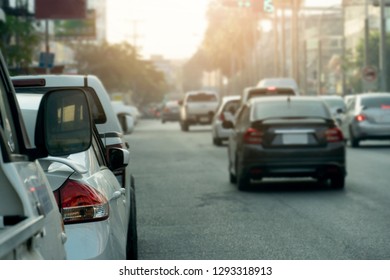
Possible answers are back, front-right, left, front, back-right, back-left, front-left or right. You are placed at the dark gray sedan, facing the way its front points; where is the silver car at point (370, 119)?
front

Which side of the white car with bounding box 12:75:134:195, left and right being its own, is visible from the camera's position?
back

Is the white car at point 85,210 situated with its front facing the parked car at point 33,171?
no

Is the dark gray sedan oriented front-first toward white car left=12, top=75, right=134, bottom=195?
no

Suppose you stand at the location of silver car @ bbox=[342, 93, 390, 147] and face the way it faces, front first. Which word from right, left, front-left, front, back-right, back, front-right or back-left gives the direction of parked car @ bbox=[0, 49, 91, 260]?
back

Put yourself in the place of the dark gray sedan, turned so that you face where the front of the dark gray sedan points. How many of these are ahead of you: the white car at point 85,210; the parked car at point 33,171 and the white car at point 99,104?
0

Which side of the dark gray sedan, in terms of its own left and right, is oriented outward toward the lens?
back

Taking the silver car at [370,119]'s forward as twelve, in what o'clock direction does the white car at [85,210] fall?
The white car is roughly at 6 o'clock from the silver car.

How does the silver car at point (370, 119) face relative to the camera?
away from the camera

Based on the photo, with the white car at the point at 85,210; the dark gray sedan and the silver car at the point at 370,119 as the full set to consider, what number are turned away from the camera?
3

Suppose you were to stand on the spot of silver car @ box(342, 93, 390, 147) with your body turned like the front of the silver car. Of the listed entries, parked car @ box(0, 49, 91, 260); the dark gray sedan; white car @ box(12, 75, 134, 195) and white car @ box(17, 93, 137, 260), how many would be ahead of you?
0

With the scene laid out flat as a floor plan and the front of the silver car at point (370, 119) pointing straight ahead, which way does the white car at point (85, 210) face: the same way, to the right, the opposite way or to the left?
the same way

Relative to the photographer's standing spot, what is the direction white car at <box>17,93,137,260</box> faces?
facing away from the viewer
